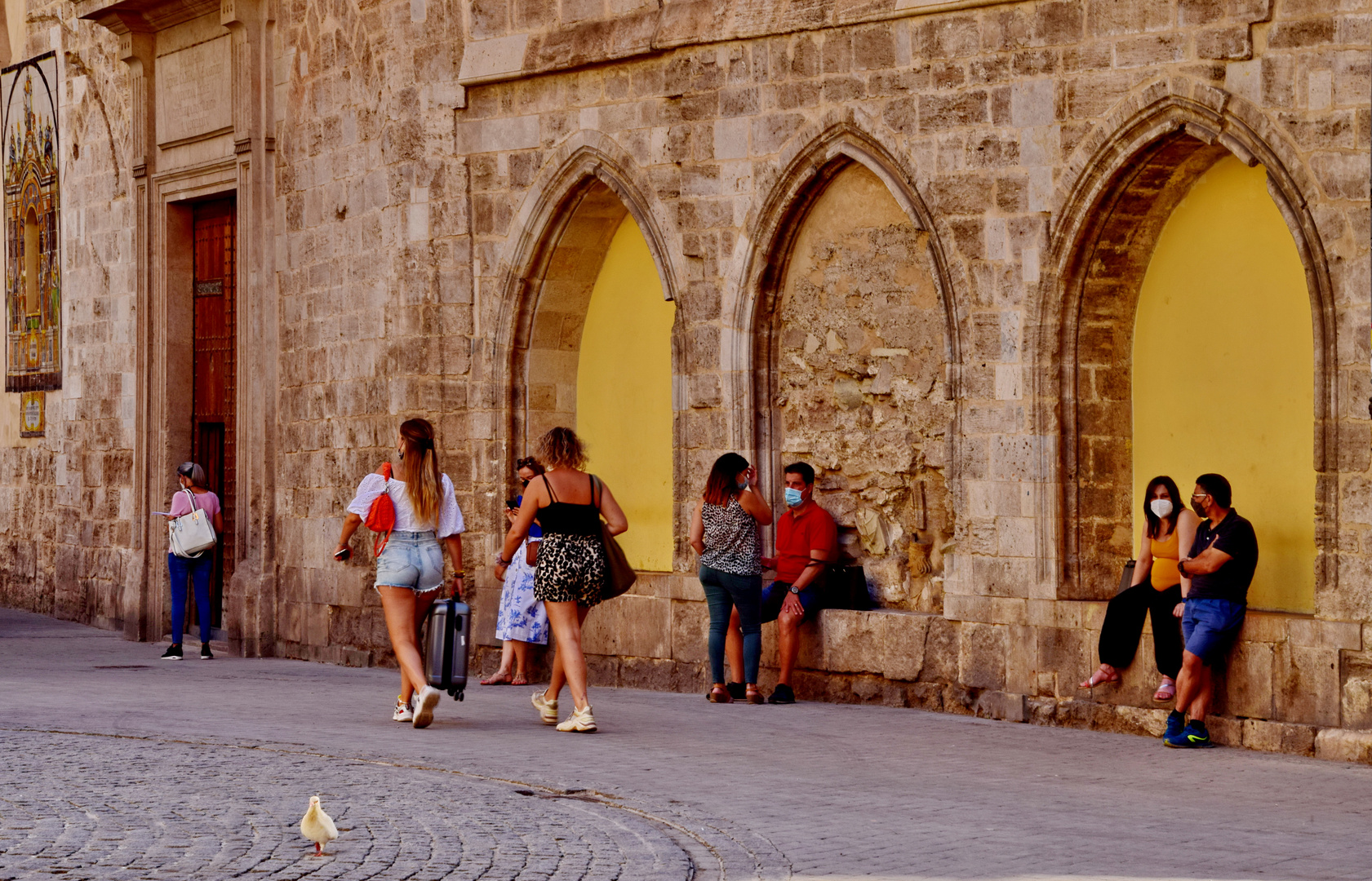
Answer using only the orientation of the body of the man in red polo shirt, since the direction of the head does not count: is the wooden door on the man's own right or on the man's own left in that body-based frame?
on the man's own right

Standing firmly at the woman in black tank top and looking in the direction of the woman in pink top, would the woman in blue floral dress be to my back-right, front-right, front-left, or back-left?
front-right

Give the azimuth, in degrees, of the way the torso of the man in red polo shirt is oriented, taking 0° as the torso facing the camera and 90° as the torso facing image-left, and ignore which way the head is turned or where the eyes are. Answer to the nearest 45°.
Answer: approximately 45°

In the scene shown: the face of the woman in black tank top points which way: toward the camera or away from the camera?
away from the camera

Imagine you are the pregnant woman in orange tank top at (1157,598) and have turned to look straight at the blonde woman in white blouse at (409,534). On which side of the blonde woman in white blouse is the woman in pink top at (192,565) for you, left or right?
right

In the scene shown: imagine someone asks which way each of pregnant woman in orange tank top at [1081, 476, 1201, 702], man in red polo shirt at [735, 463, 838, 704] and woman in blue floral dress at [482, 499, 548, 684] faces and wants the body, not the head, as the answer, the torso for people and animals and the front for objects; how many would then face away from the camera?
0

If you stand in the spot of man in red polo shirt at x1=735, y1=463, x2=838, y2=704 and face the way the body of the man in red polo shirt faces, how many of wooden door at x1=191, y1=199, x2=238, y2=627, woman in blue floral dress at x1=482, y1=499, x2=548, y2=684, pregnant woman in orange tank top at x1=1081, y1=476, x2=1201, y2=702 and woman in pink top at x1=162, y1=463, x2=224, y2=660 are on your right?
3

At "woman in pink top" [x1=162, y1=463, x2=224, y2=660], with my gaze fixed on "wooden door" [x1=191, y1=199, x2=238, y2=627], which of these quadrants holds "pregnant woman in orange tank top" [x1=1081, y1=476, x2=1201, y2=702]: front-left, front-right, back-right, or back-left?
back-right
